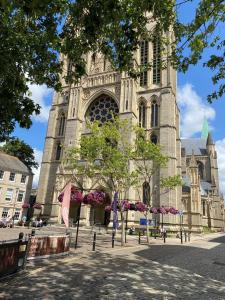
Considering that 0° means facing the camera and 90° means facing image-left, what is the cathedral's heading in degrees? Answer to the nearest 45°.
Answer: approximately 45°

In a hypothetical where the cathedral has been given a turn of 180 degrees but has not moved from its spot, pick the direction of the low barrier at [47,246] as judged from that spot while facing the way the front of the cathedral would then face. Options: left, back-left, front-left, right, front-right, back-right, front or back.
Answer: back-right

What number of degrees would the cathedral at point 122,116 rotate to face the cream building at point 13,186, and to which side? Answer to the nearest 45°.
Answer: approximately 45° to its right

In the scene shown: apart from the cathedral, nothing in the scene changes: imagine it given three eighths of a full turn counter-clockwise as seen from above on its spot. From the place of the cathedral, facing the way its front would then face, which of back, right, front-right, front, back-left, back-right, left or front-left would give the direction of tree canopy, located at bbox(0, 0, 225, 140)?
right
